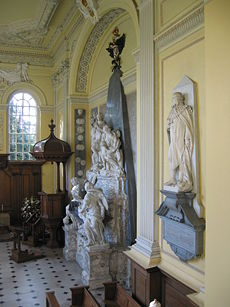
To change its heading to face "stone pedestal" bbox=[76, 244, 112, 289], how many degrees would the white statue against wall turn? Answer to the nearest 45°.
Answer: approximately 90° to its right

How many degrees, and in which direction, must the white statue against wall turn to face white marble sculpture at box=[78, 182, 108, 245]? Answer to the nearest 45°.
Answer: approximately 90° to its right
